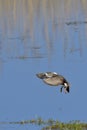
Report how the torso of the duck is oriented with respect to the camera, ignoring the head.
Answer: to the viewer's right
